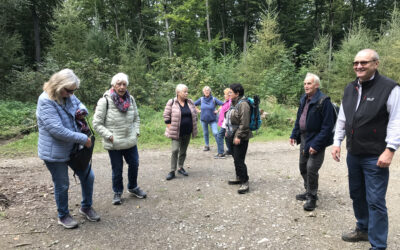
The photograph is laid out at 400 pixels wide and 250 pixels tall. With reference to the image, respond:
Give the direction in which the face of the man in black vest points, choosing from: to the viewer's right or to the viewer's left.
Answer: to the viewer's left

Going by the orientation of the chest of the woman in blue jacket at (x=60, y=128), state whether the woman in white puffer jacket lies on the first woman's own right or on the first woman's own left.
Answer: on the first woman's own left

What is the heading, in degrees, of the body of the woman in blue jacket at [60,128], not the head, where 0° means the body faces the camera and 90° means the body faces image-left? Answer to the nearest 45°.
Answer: approximately 315°

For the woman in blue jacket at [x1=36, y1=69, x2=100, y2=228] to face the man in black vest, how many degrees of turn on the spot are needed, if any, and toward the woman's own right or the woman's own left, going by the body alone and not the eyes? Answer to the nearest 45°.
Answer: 0° — they already face them

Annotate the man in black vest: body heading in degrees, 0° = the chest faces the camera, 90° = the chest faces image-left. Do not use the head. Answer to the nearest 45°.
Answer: approximately 45°
